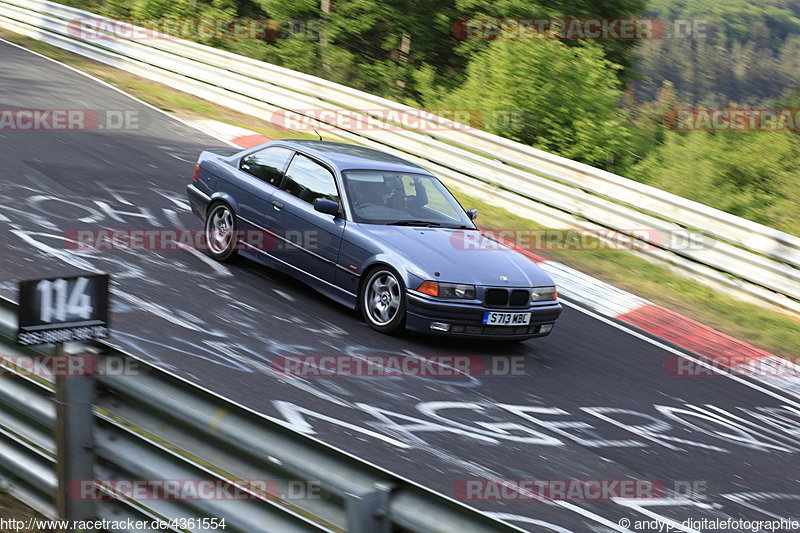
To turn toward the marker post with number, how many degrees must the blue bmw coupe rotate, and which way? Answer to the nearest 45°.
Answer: approximately 45° to its right

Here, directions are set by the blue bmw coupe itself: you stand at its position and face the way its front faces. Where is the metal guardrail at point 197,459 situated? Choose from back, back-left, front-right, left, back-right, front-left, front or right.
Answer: front-right

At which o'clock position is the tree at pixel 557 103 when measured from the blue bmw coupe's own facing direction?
The tree is roughly at 8 o'clock from the blue bmw coupe.

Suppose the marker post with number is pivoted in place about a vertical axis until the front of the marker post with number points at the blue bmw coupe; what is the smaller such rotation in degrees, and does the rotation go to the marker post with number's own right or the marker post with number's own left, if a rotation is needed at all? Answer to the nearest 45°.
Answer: approximately 135° to the marker post with number's own left

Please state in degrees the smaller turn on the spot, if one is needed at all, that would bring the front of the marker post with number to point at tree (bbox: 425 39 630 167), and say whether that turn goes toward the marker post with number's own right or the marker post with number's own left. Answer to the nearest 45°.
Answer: approximately 135° to the marker post with number's own left

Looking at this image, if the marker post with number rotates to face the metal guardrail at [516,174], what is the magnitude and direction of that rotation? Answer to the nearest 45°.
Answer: approximately 135° to its left

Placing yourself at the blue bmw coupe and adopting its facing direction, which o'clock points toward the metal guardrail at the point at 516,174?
The metal guardrail is roughly at 8 o'clock from the blue bmw coupe.

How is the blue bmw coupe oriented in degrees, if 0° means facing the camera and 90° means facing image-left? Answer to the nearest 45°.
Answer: approximately 315°
